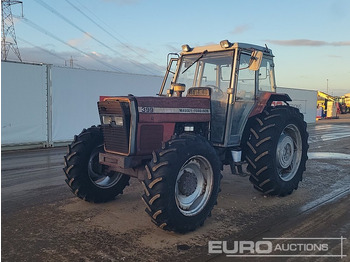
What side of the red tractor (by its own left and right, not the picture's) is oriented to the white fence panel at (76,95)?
right

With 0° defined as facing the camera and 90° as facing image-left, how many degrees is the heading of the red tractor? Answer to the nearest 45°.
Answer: approximately 45°

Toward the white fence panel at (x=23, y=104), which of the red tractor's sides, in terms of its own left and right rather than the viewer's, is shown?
right
